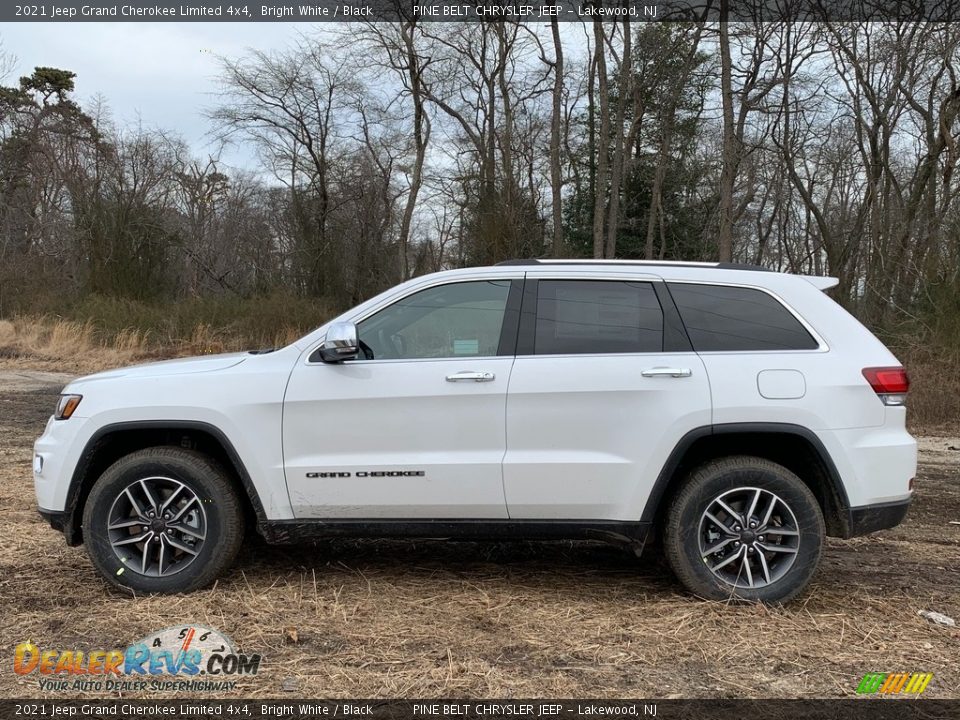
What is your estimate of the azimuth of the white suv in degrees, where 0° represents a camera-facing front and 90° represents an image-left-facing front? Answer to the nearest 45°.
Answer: approximately 90°

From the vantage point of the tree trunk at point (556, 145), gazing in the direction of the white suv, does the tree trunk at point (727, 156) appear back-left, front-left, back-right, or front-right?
front-left

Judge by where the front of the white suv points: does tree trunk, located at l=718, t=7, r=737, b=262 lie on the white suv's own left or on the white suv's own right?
on the white suv's own right

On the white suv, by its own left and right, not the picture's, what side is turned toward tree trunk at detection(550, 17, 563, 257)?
right
